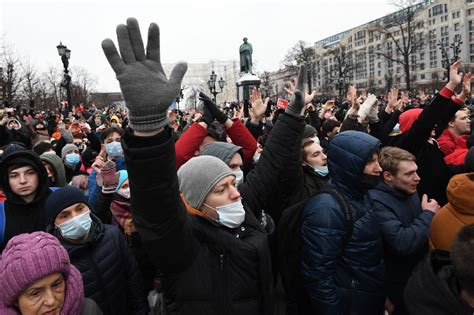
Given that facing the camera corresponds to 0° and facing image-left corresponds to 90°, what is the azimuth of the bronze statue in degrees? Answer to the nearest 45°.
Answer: approximately 0°

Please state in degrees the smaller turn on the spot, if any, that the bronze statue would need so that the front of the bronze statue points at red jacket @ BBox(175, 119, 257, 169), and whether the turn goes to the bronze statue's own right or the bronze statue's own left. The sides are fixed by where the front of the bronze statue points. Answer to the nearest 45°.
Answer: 0° — it already faces it
